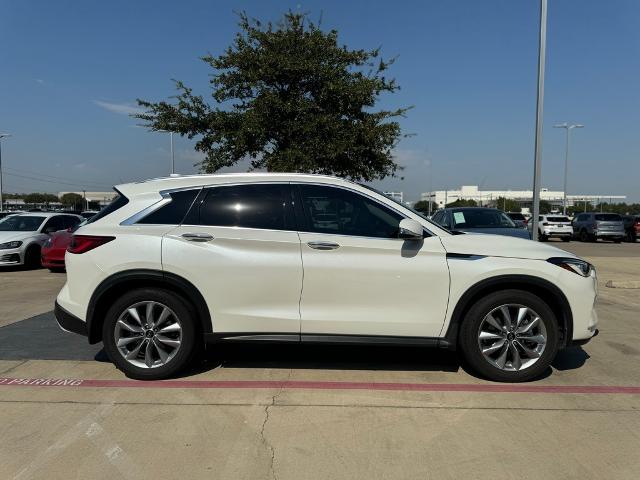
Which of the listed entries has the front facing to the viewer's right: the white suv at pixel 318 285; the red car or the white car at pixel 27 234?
the white suv

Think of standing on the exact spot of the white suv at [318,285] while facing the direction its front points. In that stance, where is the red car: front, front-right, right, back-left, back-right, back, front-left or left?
back-left

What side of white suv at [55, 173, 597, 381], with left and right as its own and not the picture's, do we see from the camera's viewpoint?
right

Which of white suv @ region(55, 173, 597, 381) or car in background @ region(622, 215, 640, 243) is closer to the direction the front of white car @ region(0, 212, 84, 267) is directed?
the white suv

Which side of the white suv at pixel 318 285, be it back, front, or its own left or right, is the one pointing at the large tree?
left

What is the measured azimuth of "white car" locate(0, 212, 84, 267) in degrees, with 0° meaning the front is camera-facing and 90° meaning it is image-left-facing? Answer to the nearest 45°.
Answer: approximately 45°

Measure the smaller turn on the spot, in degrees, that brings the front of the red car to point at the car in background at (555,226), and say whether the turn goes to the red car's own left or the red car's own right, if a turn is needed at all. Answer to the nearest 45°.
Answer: approximately 135° to the red car's own left

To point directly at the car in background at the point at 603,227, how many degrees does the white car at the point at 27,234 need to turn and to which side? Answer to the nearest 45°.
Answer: approximately 135° to its left

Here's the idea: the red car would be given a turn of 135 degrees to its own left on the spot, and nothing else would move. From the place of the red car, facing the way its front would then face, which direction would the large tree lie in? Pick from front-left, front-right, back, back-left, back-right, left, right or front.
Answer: front

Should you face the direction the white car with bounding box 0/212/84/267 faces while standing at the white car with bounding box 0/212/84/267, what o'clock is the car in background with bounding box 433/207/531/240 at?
The car in background is roughly at 9 o'clock from the white car.
